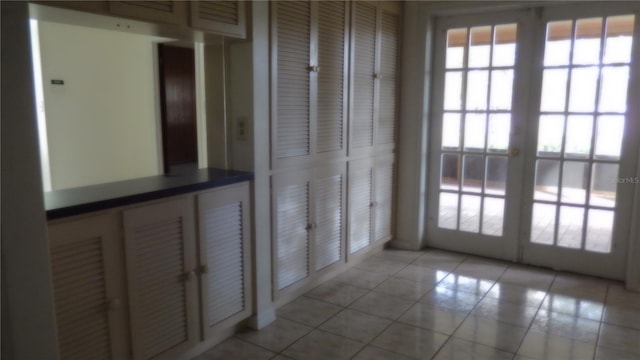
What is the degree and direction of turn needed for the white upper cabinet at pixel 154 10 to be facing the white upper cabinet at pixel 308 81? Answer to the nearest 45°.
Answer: approximately 90° to its left

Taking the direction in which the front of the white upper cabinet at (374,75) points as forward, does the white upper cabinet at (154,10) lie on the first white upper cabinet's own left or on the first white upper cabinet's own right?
on the first white upper cabinet's own right

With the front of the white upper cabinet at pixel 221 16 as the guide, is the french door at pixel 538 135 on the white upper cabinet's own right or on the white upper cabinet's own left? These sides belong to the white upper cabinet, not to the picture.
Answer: on the white upper cabinet's own left

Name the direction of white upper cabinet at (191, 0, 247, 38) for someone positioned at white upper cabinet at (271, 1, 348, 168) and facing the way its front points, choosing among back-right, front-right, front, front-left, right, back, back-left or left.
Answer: right

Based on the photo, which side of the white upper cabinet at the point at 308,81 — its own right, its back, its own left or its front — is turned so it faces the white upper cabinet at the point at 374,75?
left

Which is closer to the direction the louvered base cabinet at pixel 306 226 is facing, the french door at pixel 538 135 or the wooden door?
the french door

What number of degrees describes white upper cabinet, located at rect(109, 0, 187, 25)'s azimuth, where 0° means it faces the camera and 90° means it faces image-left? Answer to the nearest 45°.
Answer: approximately 315°

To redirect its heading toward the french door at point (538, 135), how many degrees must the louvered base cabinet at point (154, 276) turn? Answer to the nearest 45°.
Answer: approximately 45° to its left

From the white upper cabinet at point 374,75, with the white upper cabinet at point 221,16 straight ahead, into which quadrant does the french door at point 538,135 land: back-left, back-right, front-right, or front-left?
back-left
